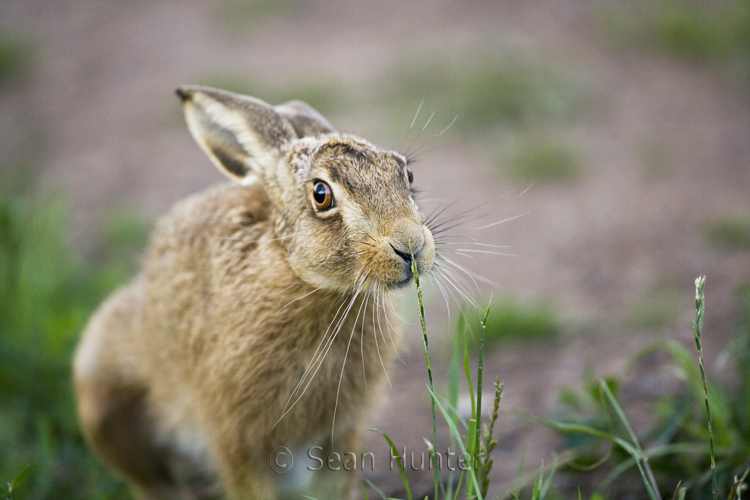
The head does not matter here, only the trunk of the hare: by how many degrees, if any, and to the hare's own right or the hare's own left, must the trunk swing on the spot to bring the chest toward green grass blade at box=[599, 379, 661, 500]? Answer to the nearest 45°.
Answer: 0° — it already faces it

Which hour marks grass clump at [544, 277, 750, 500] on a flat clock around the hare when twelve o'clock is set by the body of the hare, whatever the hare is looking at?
The grass clump is roughly at 11 o'clock from the hare.
